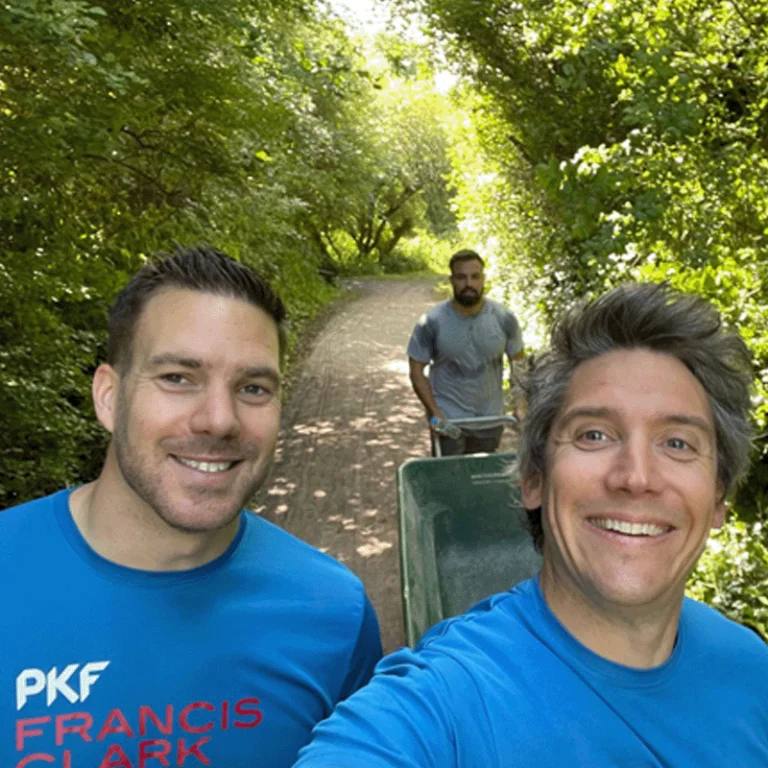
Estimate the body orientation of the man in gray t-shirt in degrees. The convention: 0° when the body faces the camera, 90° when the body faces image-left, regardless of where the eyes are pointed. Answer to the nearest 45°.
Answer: approximately 0°

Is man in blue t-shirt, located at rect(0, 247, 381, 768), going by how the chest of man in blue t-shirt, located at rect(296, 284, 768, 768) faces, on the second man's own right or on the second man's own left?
on the second man's own right

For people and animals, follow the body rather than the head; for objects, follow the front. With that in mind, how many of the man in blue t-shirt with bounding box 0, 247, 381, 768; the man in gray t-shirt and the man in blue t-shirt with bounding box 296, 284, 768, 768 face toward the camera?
3

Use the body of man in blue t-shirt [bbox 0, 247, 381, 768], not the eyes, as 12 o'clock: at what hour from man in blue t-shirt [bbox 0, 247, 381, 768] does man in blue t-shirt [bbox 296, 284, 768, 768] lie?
man in blue t-shirt [bbox 296, 284, 768, 768] is roughly at 10 o'clock from man in blue t-shirt [bbox 0, 247, 381, 768].

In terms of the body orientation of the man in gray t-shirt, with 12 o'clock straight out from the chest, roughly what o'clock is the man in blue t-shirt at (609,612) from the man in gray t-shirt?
The man in blue t-shirt is roughly at 12 o'clock from the man in gray t-shirt.

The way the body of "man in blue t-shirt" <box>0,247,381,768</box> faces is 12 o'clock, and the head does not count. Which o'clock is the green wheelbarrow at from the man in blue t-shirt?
The green wheelbarrow is roughly at 7 o'clock from the man in blue t-shirt.

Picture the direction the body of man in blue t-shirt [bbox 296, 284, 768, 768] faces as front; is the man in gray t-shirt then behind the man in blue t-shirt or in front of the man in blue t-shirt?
behind

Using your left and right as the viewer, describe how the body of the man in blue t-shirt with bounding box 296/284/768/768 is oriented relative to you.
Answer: facing the viewer

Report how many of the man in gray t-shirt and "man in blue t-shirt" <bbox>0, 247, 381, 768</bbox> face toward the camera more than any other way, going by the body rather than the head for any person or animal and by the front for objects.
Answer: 2
